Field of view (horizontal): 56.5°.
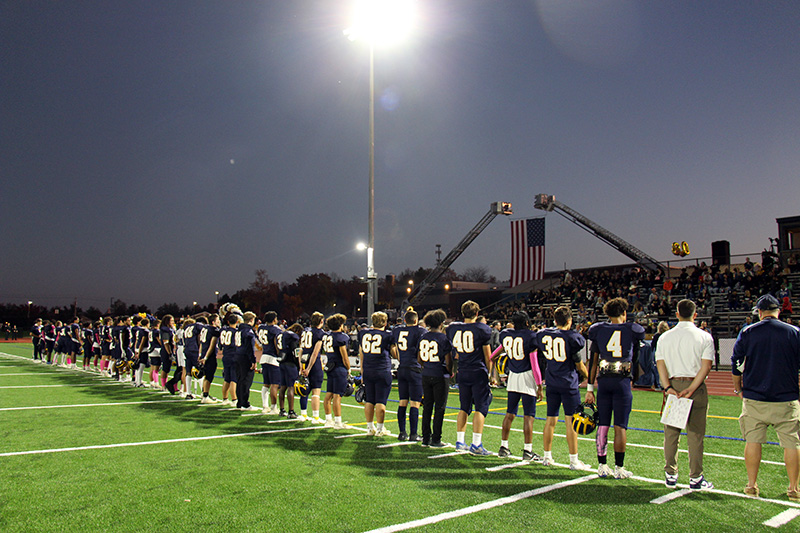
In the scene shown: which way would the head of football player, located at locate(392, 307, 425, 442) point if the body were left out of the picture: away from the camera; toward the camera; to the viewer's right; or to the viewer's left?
away from the camera

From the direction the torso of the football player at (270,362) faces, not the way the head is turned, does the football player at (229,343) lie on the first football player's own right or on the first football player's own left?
on the first football player's own left

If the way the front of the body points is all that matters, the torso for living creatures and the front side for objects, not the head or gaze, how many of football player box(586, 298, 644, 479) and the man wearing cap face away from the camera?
2

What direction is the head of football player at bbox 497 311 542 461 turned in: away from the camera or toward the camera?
away from the camera

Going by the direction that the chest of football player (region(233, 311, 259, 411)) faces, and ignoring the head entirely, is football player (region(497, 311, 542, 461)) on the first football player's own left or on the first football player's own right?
on the first football player's own right

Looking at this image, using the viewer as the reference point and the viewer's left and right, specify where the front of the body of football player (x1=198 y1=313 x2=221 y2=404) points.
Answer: facing away from the viewer and to the right of the viewer

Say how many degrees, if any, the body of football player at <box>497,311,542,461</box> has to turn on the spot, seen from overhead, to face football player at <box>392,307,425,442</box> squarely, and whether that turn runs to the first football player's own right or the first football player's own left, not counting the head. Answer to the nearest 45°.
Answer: approximately 90° to the first football player's own left

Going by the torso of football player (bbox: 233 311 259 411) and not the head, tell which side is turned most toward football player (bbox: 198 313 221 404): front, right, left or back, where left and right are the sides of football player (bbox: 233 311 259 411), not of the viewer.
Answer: left

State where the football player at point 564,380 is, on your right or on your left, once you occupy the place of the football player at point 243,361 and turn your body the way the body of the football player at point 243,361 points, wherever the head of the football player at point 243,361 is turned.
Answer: on your right

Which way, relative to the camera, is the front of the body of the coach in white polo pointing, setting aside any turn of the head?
away from the camera

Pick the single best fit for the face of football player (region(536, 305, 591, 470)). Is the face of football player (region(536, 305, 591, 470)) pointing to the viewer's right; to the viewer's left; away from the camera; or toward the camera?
away from the camera

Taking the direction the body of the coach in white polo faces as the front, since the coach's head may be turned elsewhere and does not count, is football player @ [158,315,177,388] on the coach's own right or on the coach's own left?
on the coach's own left

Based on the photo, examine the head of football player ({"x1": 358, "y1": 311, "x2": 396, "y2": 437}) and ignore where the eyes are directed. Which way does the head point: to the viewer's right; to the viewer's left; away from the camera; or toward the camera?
away from the camera

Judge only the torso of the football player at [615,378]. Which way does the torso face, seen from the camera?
away from the camera

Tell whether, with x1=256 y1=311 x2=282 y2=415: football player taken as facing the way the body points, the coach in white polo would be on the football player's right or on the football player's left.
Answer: on the football player's right

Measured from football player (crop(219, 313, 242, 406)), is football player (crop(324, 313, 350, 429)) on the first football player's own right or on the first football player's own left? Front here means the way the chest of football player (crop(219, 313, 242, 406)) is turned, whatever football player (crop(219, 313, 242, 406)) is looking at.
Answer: on the first football player's own right
